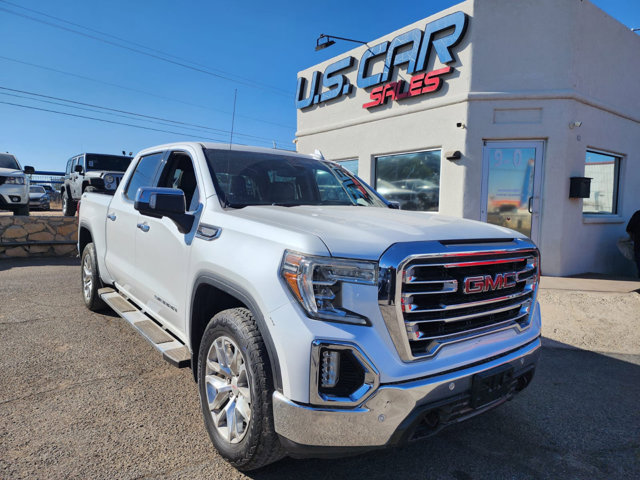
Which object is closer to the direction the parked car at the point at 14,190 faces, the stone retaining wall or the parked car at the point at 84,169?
the stone retaining wall

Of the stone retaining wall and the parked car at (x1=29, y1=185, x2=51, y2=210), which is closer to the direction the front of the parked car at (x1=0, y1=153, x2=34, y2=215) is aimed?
the stone retaining wall

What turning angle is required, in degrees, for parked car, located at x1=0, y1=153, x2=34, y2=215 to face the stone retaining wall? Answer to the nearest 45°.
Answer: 0° — it already faces it

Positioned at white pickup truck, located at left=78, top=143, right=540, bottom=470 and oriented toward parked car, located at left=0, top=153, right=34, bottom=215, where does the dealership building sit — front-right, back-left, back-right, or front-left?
front-right

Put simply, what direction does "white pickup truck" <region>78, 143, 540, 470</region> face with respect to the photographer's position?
facing the viewer and to the right of the viewer

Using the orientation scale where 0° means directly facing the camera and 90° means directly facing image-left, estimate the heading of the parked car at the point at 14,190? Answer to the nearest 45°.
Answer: approximately 0°

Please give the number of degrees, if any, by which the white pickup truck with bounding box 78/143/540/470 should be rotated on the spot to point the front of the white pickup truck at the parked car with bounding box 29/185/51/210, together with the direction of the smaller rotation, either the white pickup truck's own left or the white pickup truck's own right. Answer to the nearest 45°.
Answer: approximately 180°

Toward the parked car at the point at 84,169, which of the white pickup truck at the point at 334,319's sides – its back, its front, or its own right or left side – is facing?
back

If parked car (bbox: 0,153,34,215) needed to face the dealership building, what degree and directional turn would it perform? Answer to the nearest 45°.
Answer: approximately 45° to its left

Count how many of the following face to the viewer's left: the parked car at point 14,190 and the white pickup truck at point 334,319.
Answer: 0

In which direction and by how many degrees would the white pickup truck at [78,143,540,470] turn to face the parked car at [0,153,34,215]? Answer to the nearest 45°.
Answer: approximately 180°

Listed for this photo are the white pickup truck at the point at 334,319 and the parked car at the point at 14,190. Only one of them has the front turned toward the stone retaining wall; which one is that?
the parked car
